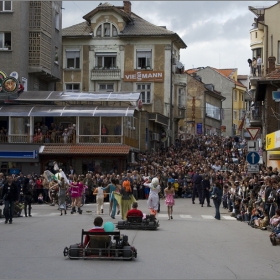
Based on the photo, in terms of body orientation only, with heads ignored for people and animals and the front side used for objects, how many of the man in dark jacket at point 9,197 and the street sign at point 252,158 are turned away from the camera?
0

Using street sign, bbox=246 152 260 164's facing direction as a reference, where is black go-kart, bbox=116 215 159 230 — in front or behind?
in front

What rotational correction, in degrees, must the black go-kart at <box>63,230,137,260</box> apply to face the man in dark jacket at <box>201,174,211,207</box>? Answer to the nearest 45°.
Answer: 0° — it already faces them

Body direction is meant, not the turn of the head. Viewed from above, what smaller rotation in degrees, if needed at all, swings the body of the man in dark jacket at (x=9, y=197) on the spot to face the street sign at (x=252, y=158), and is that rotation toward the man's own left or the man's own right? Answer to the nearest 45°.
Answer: approximately 90° to the man's own left

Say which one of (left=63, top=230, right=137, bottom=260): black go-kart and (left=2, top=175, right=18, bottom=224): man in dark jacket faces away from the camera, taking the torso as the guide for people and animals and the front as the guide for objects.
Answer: the black go-kart

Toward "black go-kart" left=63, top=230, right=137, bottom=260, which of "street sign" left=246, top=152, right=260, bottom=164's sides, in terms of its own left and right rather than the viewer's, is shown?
front

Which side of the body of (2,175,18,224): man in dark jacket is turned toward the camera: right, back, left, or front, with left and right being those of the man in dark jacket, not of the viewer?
front

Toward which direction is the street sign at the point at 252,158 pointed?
toward the camera

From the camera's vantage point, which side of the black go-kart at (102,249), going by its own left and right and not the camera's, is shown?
back

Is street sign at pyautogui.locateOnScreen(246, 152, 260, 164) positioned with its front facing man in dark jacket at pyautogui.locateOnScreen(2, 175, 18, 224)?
no

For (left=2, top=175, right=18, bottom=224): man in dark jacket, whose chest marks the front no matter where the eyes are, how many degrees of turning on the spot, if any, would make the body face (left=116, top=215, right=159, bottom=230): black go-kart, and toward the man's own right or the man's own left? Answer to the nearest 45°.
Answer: approximately 45° to the man's own left
